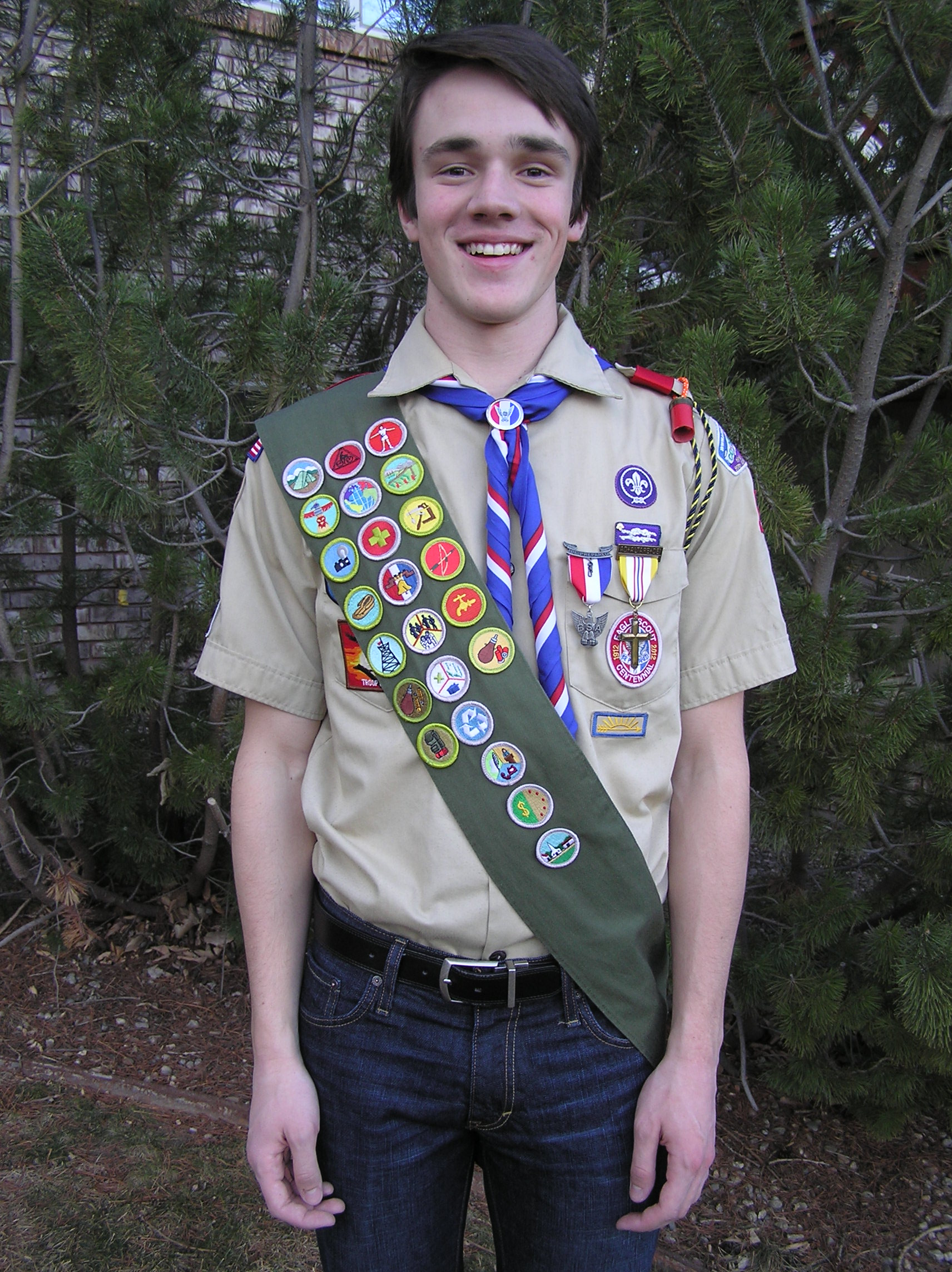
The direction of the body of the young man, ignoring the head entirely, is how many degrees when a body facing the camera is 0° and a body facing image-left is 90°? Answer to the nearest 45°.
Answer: approximately 0°
